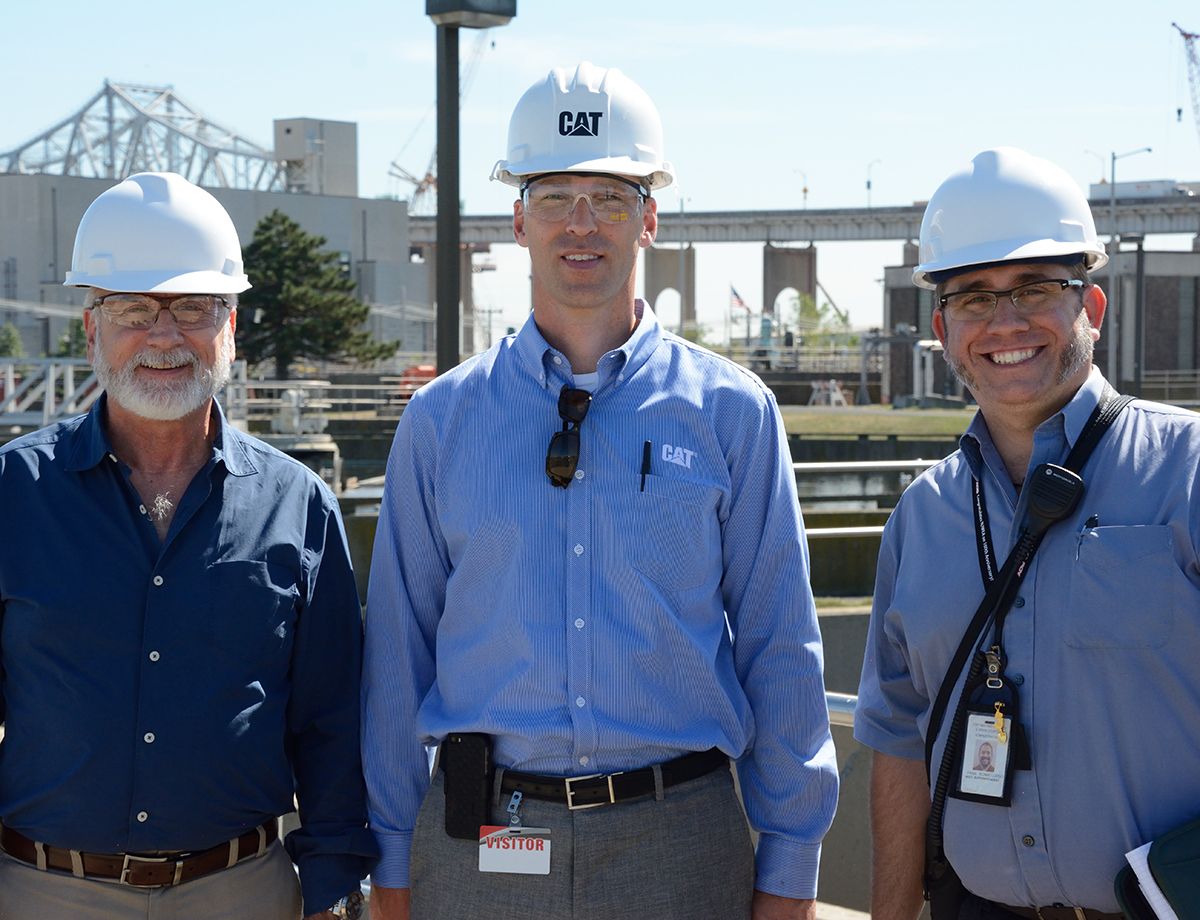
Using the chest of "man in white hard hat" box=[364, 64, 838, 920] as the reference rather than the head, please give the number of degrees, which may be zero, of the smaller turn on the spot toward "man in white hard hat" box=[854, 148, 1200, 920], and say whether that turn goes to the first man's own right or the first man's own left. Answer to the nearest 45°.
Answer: approximately 90° to the first man's own left

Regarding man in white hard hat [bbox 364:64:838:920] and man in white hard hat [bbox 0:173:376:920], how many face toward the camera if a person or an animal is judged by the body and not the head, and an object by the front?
2

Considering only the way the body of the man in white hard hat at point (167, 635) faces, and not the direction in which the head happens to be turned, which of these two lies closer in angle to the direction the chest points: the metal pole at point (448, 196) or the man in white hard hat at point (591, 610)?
the man in white hard hat

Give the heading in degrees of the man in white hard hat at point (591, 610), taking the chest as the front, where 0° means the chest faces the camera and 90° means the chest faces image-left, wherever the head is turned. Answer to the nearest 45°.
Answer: approximately 0°

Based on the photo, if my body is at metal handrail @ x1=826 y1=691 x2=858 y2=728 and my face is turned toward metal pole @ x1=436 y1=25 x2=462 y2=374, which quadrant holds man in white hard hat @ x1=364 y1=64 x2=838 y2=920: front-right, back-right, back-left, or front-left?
back-left

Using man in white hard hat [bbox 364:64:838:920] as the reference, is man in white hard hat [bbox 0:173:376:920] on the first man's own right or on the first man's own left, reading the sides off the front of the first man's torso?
on the first man's own right

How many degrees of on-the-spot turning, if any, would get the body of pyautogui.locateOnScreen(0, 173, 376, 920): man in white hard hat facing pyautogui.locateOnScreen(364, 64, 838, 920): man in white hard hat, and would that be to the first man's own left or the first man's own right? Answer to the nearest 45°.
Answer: approximately 90° to the first man's own left

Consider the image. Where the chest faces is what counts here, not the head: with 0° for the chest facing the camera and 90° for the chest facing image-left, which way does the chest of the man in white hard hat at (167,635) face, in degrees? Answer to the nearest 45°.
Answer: approximately 0°

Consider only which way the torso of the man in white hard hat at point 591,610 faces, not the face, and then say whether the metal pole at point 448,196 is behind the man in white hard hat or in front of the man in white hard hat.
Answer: behind

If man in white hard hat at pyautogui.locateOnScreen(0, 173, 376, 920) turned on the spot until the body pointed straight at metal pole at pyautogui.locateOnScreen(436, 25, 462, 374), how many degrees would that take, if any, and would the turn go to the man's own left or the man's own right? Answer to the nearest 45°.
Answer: approximately 180°
